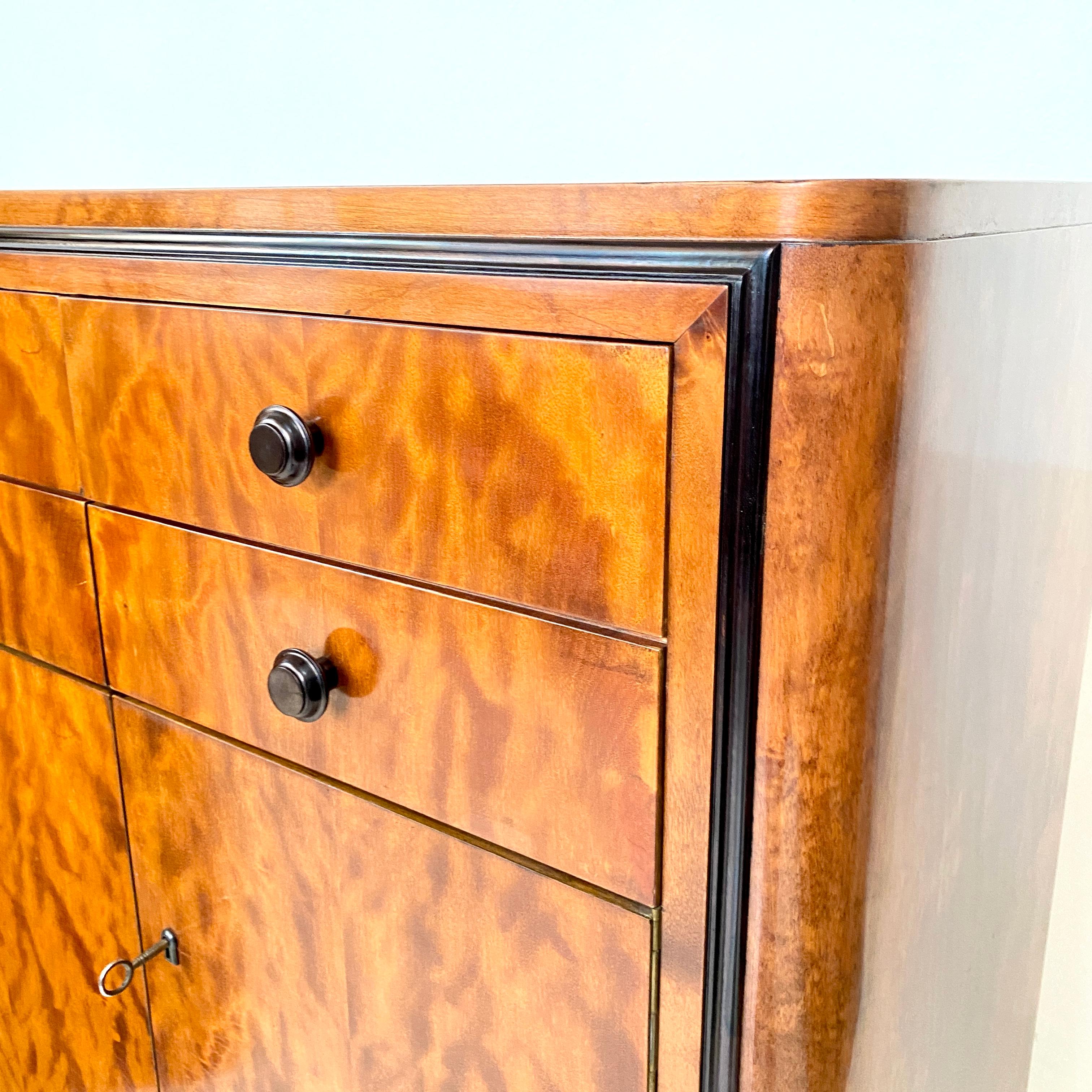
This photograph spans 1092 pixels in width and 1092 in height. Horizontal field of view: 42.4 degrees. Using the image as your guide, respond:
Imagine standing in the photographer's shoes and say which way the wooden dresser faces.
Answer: facing the viewer and to the left of the viewer
